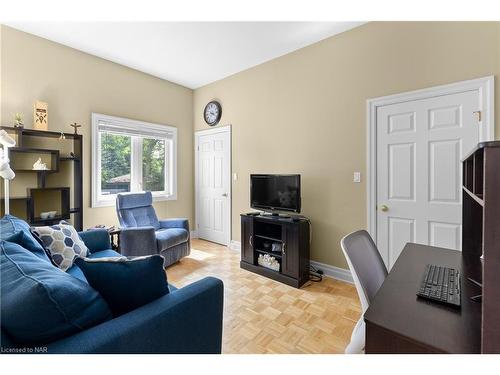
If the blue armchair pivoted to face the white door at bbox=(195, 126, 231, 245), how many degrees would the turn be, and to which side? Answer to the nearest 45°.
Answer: approximately 90° to its left

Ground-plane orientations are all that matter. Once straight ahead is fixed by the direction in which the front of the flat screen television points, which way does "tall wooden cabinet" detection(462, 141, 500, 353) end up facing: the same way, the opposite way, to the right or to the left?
to the right

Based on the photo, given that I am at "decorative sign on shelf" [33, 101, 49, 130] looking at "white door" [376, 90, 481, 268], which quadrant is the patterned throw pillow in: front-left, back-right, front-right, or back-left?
front-right

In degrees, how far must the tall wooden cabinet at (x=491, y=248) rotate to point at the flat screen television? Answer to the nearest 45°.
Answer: approximately 45° to its right

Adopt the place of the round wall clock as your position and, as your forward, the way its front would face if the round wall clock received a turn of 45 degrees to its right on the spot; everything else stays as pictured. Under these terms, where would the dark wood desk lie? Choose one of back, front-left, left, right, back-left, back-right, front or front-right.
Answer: left

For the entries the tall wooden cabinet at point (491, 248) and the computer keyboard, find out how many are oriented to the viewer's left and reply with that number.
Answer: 2

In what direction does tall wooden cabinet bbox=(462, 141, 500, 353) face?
to the viewer's left

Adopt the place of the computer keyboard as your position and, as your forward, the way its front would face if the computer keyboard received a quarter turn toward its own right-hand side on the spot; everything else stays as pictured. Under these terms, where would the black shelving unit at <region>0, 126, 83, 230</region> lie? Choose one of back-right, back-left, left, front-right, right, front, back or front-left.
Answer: left

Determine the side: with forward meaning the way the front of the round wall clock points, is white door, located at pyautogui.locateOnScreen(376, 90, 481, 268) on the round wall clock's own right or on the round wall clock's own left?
on the round wall clock's own left

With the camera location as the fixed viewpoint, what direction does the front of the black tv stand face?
facing the viewer and to the left of the viewer

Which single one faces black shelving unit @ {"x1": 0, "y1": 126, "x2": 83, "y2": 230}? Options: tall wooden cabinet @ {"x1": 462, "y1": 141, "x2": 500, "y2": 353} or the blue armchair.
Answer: the tall wooden cabinet

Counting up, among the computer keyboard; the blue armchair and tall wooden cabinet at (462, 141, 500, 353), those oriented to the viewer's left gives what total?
2

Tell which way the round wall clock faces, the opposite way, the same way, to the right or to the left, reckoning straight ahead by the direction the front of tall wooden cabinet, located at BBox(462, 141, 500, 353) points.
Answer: to the left

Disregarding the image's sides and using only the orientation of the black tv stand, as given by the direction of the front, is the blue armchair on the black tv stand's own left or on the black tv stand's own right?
on the black tv stand's own right

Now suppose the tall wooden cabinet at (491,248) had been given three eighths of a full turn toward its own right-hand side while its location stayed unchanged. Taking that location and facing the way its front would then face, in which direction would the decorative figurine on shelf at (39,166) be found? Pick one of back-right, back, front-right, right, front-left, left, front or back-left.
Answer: back-left

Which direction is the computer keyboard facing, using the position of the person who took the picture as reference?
facing to the left of the viewer
